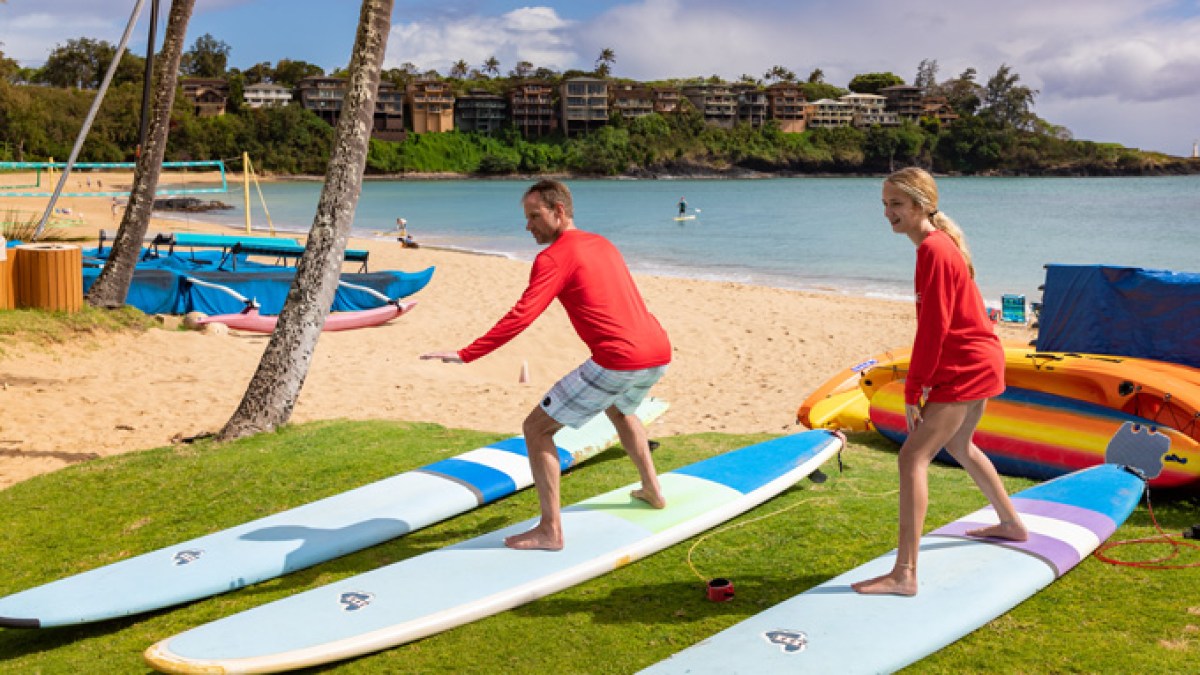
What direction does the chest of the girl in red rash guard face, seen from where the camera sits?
to the viewer's left

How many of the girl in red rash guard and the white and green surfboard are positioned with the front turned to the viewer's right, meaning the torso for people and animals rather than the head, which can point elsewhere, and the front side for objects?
0

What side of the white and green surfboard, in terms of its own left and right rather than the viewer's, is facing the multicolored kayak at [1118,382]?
back

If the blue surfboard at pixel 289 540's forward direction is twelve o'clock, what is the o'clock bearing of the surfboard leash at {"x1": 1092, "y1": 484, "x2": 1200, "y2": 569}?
The surfboard leash is roughly at 8 o'clock from the blue surfboard.

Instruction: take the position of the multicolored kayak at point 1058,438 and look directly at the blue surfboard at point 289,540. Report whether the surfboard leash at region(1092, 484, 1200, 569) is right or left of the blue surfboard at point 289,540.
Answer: left

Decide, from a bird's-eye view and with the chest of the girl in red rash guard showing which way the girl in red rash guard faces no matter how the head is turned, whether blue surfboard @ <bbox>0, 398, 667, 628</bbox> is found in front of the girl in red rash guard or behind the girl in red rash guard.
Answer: in front

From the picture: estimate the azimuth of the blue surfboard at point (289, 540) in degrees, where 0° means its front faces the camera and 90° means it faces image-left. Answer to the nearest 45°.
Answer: approximately 45°

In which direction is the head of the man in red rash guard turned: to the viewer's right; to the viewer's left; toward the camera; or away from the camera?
to the viewer's left

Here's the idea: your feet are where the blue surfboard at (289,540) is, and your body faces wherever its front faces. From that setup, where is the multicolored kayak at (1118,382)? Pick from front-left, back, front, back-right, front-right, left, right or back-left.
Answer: back-left

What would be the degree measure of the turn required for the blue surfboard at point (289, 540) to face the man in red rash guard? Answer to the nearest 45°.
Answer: approximately 90° to its left

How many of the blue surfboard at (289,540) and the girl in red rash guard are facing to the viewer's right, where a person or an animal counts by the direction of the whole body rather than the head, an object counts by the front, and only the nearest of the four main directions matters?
0
